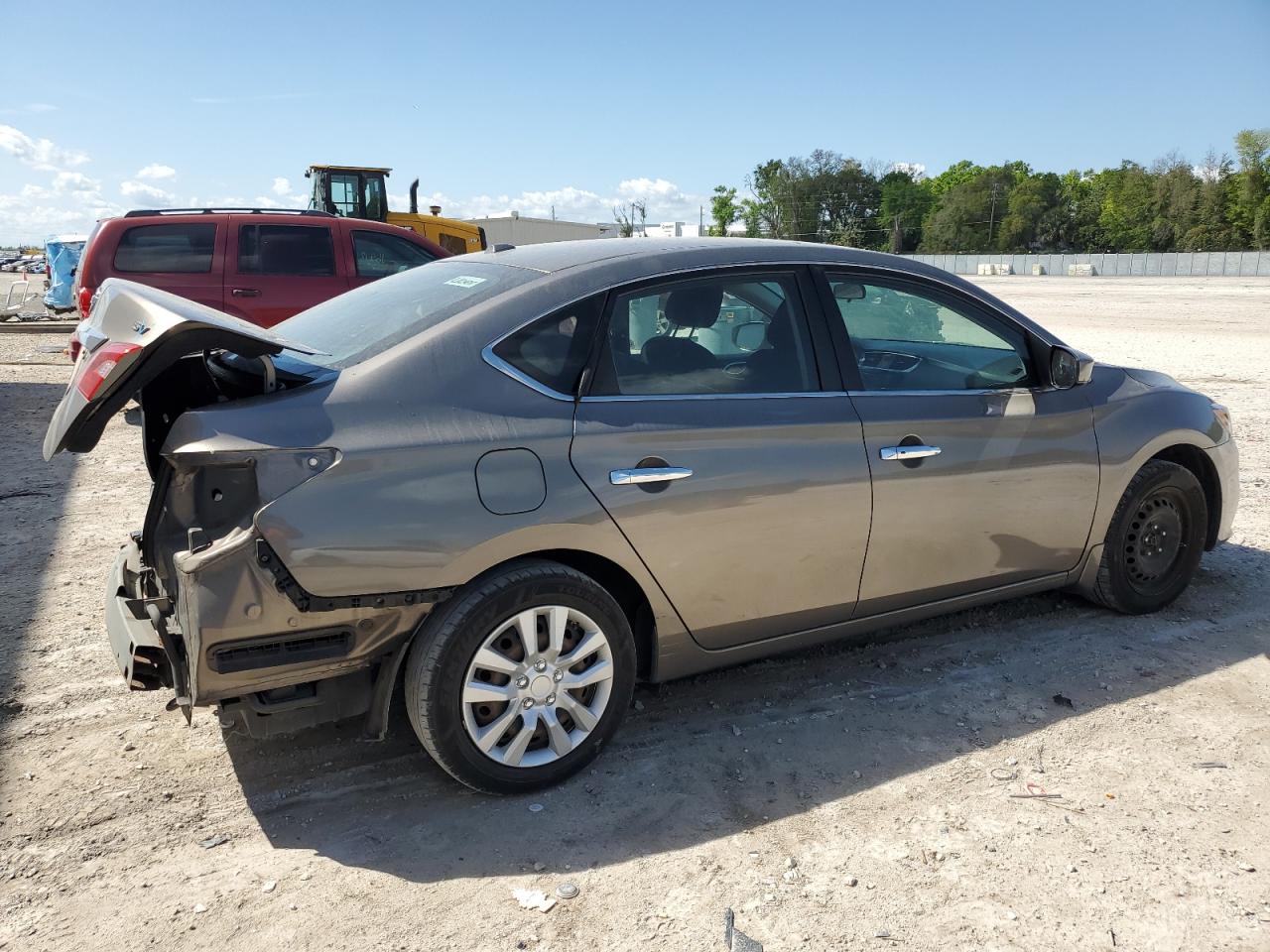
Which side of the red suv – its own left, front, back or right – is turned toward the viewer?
right

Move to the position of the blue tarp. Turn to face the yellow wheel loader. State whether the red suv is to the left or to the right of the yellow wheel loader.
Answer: right

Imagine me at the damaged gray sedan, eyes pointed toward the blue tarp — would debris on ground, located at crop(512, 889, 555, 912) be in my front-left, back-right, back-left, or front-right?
back-left

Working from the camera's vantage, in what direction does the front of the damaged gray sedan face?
facing away from the viewer and to the right of the viewer

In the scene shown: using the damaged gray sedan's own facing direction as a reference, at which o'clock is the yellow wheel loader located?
The yellow wheel loader is roughly at 10 o'clock from the damaged gray sedan.

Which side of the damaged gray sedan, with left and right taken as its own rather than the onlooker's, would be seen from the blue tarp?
left

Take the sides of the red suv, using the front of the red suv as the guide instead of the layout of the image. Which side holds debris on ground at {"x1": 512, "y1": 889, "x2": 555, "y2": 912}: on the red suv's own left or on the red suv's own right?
on the red suv's own right

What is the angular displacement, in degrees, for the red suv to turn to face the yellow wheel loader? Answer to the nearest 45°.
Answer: approximately 90° to its left

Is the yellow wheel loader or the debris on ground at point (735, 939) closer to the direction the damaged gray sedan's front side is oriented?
the yellow wheel loader
